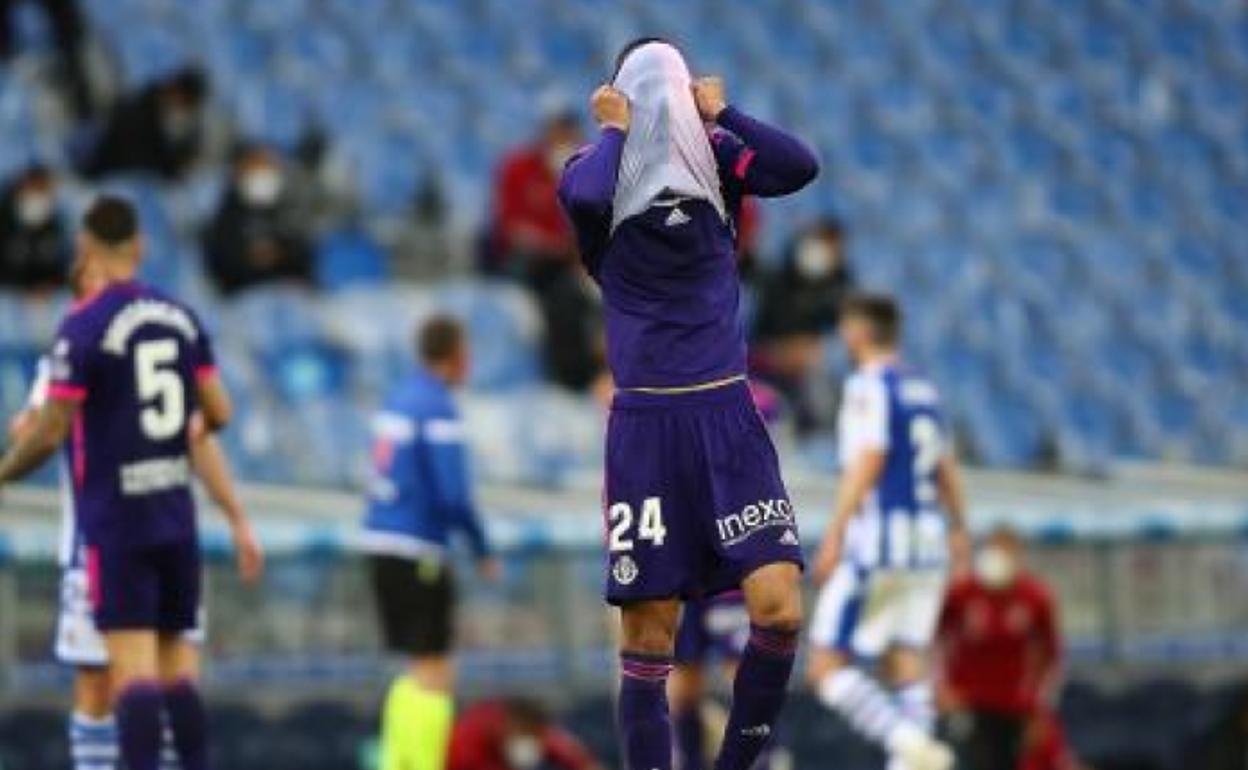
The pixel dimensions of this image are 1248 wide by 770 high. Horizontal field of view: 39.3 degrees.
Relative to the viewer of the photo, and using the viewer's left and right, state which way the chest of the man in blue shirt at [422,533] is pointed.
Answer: facing away from the viewer and to the right of the viewer

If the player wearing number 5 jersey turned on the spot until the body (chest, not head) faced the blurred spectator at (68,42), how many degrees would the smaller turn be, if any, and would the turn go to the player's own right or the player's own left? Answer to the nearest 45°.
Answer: approximately 45° to the player's own right

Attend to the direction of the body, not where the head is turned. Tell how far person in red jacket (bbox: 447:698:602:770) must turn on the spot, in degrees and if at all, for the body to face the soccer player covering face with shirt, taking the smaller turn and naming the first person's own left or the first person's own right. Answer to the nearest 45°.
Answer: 0° — they already face them

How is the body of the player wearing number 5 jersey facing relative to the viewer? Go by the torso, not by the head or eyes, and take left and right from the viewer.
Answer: facing away from the viewer and to the left of the viewer

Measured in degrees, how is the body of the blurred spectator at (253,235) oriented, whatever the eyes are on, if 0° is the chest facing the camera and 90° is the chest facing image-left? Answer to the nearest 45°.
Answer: approximately 0°

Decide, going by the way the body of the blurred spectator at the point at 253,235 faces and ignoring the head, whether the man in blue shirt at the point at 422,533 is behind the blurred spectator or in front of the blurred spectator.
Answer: in front

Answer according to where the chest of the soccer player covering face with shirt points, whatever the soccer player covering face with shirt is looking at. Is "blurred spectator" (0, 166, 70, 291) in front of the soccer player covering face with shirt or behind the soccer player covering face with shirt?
behind

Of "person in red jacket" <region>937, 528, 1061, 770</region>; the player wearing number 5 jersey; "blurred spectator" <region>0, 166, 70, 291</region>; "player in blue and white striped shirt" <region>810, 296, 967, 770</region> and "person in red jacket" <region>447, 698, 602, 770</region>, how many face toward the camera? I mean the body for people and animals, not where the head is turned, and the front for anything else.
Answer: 3

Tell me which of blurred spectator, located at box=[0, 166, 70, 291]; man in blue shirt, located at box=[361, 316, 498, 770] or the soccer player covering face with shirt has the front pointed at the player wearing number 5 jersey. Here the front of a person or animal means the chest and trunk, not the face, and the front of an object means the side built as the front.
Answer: the blurred spectator

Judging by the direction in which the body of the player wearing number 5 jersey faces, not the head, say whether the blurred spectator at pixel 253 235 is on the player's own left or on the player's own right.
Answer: on the player's own right
